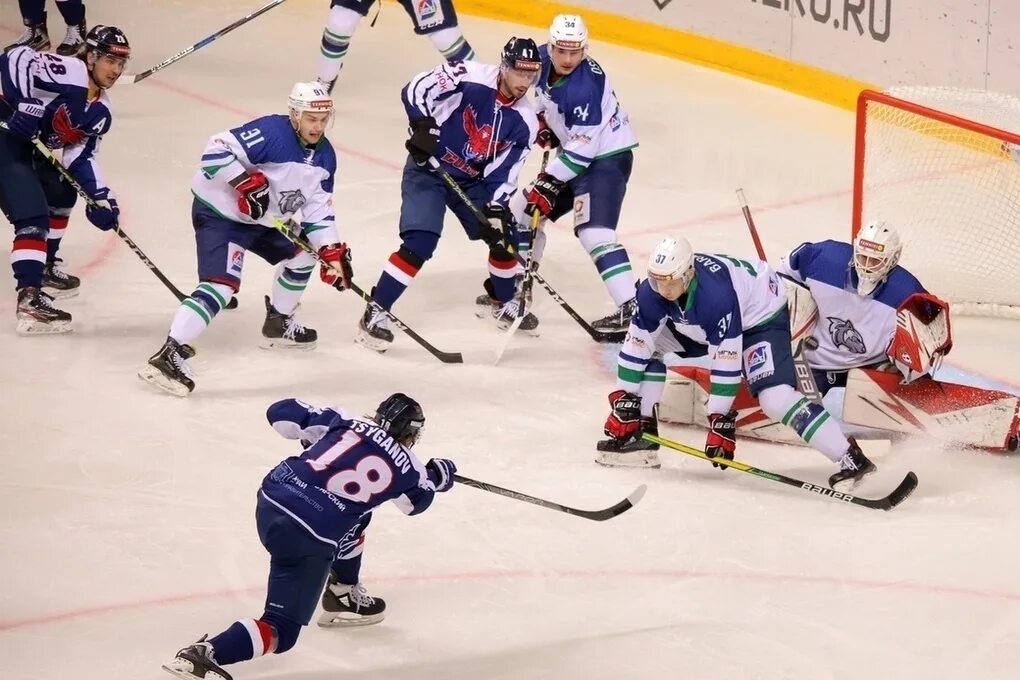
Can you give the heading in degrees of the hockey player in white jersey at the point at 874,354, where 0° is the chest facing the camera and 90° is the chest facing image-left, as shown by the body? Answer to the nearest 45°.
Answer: approximately 0°

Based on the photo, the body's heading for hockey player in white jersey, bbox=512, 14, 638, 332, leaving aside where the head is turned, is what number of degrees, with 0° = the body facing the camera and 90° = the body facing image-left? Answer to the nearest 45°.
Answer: approximately 45°

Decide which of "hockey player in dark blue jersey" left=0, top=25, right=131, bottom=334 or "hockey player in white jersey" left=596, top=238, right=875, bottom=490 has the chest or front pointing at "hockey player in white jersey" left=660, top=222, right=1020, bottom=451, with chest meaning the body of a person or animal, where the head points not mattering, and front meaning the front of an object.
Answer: the hockey player in dark blue jersey

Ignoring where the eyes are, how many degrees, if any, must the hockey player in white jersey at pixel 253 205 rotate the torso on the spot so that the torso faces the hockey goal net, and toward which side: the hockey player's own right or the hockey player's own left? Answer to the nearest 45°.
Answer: approximately 45° to the hockey player's own left

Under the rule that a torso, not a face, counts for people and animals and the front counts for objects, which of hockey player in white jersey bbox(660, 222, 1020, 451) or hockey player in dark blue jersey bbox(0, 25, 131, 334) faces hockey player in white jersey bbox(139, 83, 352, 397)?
the hockey player in dark blue jersey

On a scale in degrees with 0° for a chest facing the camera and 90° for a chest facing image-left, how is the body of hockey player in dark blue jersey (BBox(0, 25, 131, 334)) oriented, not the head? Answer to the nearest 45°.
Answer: approximately 315°

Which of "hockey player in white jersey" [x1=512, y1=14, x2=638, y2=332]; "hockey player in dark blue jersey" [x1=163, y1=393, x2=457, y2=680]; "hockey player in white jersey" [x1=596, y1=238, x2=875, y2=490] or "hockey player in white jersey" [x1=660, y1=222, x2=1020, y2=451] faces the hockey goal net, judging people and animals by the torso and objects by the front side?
the hockey player in dark blue jersey

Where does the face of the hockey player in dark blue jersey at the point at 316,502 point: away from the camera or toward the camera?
away from the camera

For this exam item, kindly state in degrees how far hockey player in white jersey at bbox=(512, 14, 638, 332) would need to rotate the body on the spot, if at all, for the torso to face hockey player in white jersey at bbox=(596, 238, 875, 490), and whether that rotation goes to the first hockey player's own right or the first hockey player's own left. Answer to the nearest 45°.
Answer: approximately 45° to the first hockey player's own left

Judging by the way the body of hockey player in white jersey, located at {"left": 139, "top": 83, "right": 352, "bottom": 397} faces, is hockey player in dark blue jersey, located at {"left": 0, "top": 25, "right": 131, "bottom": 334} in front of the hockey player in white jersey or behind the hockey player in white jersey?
behind

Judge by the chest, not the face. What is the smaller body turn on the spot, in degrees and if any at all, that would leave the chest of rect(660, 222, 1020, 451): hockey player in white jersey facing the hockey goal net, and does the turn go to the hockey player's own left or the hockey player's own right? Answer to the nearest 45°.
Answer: approximately 180°
